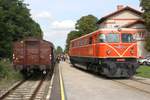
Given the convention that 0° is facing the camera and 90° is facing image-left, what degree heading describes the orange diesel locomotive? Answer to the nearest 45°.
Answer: approximately 315°

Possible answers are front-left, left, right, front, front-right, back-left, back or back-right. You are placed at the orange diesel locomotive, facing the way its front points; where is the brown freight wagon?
back-right
